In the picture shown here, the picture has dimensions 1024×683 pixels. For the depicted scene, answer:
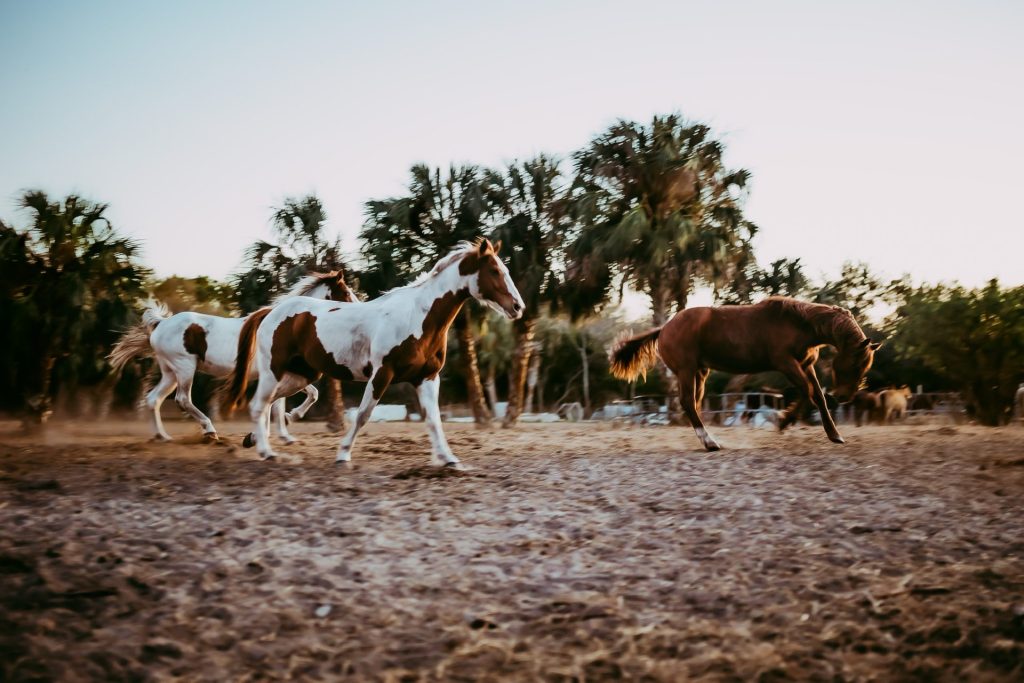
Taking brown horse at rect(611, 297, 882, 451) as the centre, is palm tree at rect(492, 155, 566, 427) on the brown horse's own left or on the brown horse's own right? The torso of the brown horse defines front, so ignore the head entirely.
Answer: on the brown horse's own left

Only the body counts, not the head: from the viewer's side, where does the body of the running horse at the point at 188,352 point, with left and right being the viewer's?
facing to the right of the viewer

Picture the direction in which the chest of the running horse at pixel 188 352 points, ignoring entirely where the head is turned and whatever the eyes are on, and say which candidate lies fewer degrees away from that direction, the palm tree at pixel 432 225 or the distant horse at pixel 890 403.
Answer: the distant horse

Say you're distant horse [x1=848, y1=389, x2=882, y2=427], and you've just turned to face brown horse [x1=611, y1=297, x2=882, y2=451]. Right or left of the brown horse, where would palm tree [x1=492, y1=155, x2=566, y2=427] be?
right

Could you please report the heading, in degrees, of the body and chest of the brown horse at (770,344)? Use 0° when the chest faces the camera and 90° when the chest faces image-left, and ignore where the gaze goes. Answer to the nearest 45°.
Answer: approximately 270°

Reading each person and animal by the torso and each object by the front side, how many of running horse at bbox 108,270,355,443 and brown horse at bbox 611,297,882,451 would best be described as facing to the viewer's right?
2

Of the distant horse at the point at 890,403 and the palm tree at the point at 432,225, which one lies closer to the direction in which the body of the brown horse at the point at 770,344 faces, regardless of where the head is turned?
the distant horse

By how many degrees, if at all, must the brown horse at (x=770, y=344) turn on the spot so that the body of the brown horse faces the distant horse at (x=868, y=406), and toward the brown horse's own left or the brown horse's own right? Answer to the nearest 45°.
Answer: approximately 90° to the brown horse's own left

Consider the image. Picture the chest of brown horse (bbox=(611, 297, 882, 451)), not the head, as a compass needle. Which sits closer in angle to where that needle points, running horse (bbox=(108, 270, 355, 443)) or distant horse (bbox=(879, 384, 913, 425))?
the distant horse

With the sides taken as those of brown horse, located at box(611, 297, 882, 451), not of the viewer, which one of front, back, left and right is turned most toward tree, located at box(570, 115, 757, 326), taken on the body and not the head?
left

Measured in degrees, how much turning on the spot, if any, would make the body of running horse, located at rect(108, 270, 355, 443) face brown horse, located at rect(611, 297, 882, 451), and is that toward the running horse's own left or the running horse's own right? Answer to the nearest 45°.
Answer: approximately 45° to the running horse's own right

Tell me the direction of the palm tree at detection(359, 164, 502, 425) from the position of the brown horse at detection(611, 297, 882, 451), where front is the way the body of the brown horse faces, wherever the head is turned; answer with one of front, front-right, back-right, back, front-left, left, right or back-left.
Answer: back-left

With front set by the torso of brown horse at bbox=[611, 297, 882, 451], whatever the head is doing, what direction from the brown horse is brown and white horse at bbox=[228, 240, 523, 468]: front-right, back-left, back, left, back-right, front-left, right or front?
back-right
